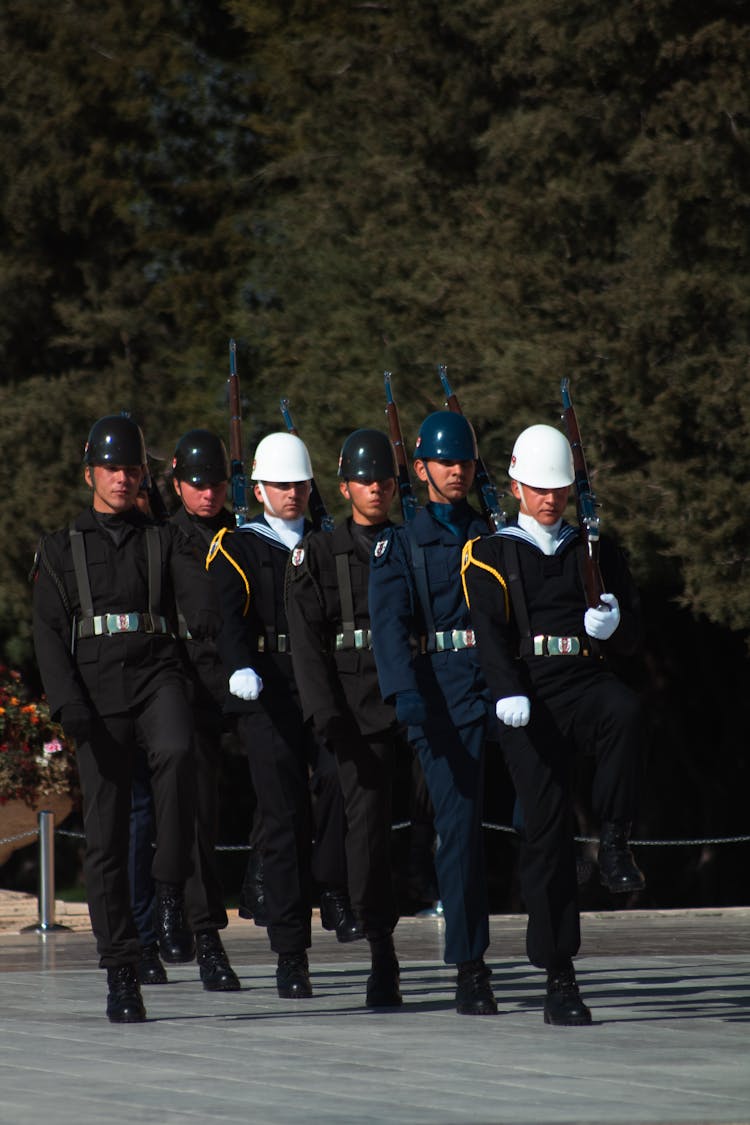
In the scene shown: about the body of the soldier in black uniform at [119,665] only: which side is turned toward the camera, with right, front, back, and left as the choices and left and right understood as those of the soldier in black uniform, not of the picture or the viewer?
front

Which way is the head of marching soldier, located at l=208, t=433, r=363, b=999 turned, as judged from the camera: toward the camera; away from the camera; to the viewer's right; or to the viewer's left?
toward the camera

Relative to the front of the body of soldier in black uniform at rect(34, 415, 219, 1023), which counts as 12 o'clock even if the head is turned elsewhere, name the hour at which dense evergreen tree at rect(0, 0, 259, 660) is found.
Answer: The dense evergreen tree is roughly at 6 o'clock from the soldier in black uniform.

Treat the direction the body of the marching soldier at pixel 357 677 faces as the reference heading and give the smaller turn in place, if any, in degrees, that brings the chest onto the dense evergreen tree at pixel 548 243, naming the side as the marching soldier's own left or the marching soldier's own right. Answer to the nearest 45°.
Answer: approximately 135° to the marching soldier's own left

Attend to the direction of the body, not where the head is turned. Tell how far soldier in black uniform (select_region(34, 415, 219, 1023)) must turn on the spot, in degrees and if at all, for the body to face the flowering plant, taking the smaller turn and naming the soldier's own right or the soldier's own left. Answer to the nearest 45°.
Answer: approximately 180°

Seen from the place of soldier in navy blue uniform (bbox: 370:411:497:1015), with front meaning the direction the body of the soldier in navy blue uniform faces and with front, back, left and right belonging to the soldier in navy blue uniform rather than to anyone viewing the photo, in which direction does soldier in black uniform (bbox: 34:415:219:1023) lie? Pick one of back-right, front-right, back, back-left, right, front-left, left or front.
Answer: back-right

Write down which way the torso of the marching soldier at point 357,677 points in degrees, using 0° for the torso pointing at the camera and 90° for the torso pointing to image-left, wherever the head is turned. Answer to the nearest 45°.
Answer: approximately 315°

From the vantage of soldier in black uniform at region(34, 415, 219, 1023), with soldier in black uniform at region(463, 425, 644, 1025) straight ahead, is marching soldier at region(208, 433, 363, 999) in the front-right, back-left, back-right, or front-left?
front-left

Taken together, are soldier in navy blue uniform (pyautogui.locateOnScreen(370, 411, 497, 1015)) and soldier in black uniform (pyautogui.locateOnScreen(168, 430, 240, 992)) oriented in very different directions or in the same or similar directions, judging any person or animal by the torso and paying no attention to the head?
same or similar directions

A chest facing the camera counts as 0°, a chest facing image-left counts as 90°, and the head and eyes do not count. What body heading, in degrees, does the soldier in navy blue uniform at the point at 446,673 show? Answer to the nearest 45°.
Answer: approximately 315°

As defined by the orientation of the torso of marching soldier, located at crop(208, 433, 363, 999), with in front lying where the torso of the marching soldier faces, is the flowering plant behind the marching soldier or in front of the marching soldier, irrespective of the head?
behind

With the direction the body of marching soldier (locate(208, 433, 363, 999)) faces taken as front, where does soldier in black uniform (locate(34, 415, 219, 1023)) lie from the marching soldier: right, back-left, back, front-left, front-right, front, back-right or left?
right

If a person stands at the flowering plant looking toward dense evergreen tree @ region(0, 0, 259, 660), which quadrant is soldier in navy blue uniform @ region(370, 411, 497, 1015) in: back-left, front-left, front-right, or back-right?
back-right

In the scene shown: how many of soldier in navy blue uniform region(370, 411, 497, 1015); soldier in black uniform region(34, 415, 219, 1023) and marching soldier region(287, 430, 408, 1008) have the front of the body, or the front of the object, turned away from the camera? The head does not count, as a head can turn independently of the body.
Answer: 0

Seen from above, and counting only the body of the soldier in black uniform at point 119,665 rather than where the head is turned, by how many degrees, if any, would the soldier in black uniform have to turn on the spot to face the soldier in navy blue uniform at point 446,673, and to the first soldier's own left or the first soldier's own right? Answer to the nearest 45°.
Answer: approximately 90° to the first soldier's own left

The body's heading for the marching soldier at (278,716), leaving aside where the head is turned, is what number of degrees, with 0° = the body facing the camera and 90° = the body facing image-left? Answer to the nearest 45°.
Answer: approximately 315°

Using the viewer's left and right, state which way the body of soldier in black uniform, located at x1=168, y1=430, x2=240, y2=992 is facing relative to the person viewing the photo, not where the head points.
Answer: facing the viewer and to the right of the viewer

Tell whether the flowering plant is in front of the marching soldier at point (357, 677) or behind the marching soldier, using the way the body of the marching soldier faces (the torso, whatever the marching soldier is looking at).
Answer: behind
